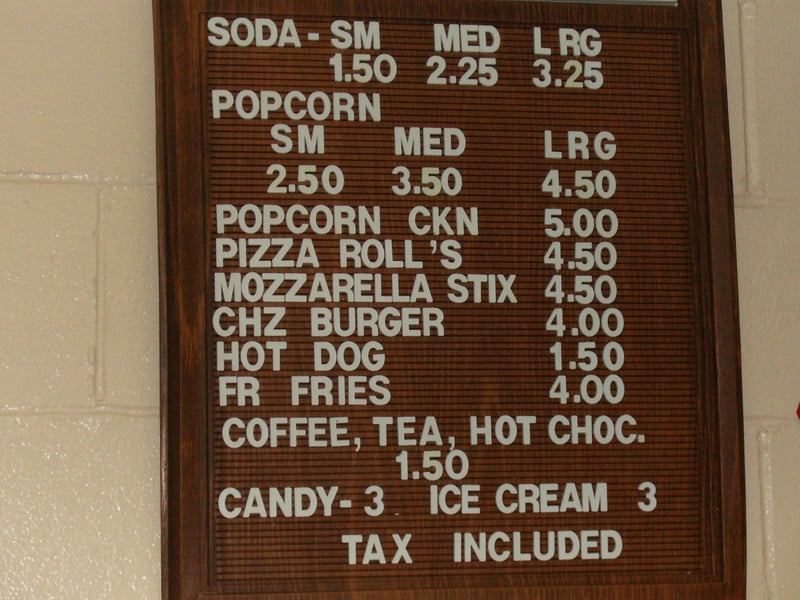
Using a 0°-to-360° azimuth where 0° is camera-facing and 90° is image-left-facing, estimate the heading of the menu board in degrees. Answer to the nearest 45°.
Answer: approximately 0°
